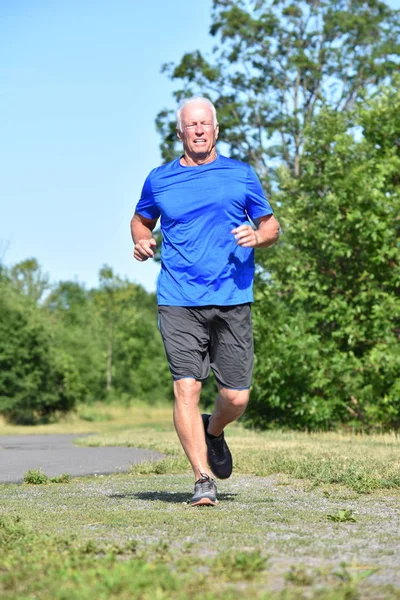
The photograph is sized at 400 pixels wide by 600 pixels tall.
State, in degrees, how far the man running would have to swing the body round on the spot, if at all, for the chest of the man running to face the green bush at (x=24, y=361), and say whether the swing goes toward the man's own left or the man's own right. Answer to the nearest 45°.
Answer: approximately 180°

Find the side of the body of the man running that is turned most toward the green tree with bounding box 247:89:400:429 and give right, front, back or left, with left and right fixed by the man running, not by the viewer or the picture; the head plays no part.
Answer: back

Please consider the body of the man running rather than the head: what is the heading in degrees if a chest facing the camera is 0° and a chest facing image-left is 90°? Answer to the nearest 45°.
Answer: approximately 0°

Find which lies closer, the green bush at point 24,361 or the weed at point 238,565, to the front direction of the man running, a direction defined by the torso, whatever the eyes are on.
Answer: the weed

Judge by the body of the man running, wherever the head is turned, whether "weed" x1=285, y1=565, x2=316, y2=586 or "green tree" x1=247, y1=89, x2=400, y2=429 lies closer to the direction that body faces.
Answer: the weed

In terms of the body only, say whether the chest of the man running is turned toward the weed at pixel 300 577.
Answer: yes
